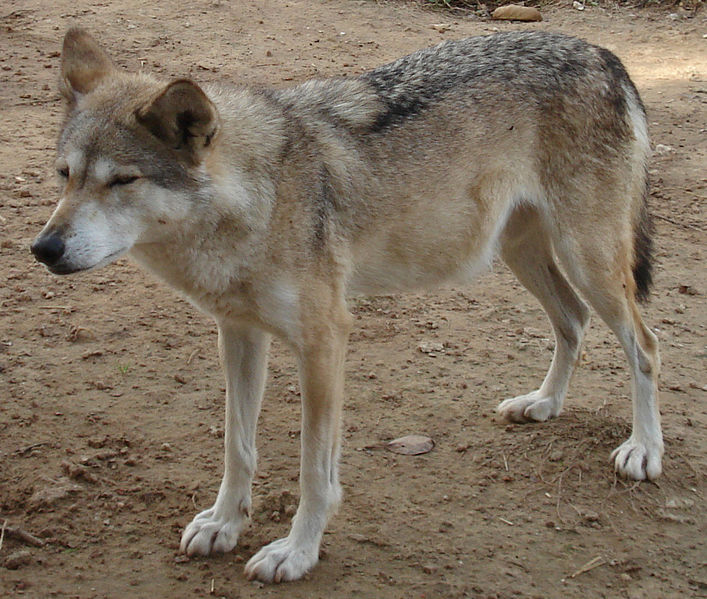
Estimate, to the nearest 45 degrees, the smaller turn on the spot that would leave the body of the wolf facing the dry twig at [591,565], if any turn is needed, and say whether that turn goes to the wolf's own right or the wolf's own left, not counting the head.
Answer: approximately 90° to the wolf's own left

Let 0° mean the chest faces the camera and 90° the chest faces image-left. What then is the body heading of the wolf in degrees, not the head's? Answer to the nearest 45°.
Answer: approximately 45°

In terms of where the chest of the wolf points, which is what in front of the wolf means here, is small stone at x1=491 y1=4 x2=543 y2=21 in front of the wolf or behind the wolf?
behind

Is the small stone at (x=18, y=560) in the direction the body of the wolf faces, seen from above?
yes
